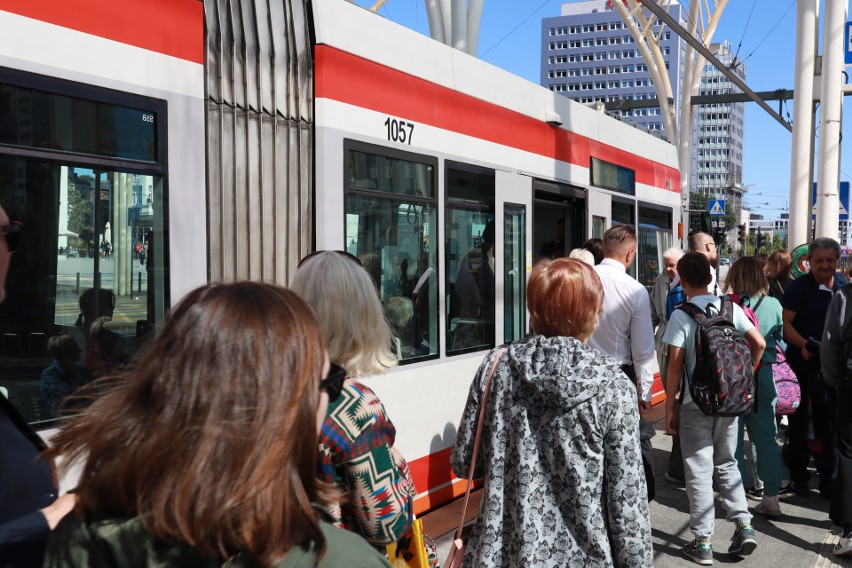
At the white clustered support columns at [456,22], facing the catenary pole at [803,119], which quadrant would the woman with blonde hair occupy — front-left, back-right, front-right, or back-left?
front-right

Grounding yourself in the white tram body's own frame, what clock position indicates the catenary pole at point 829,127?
The catenary pole is roughly at 12 o'clock from the white tram body.

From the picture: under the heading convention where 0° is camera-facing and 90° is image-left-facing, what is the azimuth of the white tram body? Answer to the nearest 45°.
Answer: approximately 225°

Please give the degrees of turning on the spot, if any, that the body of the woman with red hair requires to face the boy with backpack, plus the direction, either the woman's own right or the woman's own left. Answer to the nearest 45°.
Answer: approximately 45° to the woman's own right

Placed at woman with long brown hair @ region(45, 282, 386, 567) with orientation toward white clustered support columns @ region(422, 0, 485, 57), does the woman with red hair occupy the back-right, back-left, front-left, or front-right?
front-right

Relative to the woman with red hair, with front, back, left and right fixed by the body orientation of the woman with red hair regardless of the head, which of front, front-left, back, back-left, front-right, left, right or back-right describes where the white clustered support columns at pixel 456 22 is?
front

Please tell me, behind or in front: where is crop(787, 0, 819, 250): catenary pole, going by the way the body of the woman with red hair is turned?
in front

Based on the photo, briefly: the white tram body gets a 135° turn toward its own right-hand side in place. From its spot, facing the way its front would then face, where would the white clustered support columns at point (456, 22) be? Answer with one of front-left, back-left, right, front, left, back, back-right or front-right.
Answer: back

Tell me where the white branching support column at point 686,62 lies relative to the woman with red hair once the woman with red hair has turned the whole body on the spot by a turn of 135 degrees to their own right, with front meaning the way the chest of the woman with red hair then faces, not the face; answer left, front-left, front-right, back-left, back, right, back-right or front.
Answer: back-left

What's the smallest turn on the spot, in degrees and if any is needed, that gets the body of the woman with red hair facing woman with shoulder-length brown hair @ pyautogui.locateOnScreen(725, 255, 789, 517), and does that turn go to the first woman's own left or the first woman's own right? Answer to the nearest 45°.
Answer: approximately 45° to the first woman's own right

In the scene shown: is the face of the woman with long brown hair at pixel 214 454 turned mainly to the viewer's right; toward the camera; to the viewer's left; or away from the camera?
away from the camera

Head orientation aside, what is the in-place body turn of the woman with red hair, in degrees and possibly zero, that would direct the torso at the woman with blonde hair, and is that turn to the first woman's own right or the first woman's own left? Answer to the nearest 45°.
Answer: approximately 135° to the first woman's own left

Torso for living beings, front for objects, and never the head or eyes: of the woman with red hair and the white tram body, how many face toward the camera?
0

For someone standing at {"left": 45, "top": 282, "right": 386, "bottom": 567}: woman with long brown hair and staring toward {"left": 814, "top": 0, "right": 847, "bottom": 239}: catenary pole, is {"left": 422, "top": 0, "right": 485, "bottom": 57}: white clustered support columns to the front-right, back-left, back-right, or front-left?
front-left

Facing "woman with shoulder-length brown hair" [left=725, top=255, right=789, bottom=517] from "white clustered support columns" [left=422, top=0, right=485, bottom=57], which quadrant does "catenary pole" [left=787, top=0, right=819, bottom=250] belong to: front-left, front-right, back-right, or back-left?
front-left

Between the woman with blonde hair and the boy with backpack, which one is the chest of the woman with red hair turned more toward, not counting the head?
the boy with backpack

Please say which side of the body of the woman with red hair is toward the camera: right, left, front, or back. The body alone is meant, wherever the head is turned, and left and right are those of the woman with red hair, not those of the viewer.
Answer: back

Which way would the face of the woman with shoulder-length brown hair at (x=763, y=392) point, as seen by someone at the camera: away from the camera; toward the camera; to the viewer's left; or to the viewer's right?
away from the camera

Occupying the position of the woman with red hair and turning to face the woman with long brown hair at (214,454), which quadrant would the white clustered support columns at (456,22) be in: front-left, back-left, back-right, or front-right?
back-right
